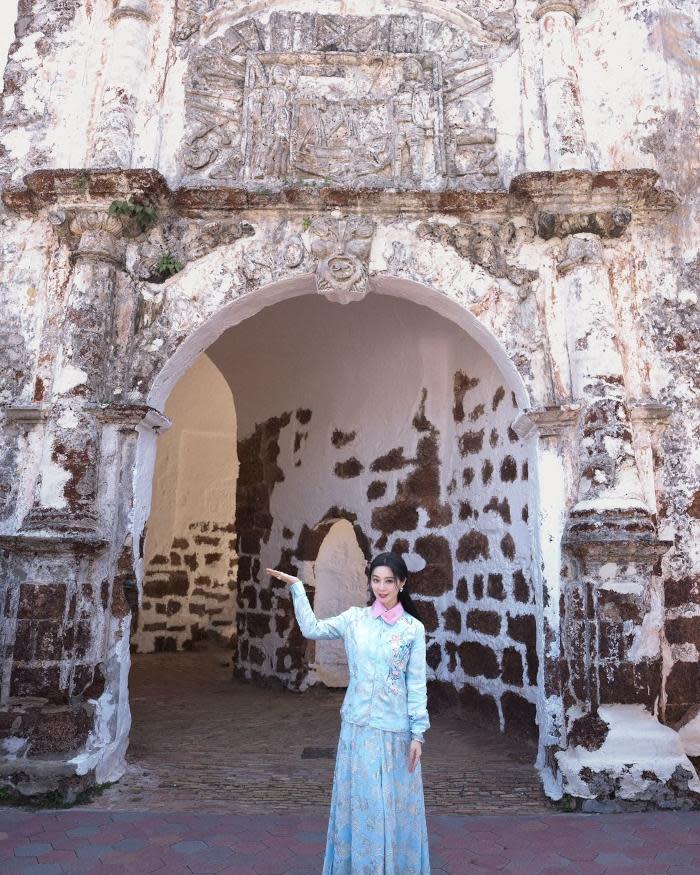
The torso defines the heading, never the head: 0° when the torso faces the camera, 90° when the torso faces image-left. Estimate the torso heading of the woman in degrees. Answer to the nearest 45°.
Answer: approximately 0°
